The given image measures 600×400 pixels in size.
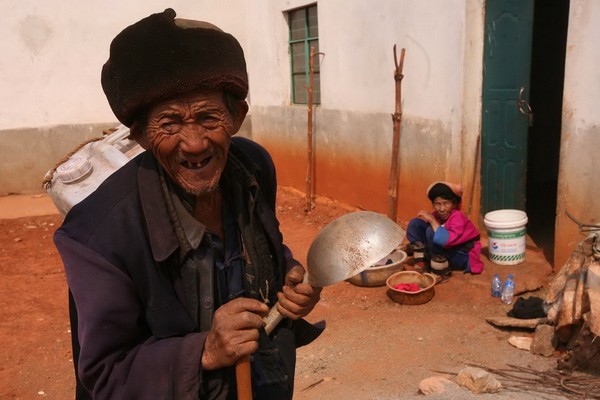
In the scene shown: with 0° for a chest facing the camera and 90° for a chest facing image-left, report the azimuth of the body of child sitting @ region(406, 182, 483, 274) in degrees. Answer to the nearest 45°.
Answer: approximately 45°

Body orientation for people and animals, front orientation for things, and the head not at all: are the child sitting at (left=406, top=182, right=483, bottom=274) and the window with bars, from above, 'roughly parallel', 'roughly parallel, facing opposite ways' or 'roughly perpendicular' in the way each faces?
roughly parallel

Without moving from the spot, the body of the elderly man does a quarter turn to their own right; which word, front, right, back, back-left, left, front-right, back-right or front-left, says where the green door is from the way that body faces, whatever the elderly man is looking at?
back

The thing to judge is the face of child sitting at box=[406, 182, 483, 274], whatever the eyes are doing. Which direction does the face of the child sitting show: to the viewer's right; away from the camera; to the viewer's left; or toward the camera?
toward the camera

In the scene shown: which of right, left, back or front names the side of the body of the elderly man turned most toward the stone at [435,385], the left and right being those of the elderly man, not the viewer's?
left

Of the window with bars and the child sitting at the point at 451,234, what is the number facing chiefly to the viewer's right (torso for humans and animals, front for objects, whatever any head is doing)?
0

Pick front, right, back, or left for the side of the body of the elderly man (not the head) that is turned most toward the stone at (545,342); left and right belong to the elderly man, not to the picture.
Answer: left

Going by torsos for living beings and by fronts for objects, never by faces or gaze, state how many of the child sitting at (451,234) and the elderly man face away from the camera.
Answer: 0

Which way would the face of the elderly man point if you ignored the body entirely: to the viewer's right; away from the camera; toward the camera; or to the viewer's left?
toward the camera

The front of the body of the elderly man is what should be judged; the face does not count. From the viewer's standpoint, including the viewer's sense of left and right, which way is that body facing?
facing the viewer and to the right of the viewer

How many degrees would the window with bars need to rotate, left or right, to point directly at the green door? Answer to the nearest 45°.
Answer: approximately 90° to its left

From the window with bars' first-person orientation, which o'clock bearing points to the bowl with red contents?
The bowl with red contents is roughly at 10 o'clock from the window with bars.

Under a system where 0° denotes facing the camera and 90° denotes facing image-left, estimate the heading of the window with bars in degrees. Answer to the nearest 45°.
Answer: approximately 45°

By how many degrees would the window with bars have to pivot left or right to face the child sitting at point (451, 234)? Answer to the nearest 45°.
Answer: approximately 45° to its left
